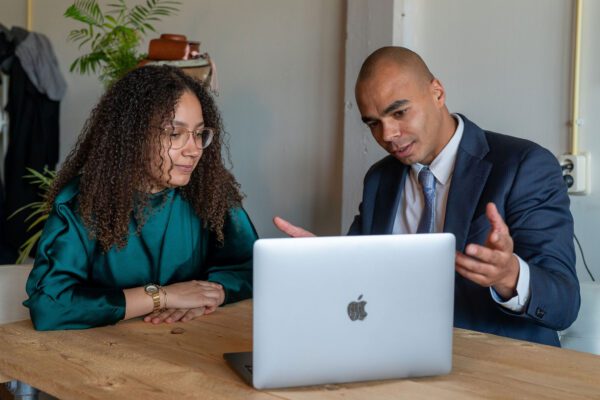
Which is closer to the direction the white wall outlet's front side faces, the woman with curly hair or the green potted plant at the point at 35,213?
the woman with curly hair

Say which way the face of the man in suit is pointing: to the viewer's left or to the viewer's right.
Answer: to the viewer's left

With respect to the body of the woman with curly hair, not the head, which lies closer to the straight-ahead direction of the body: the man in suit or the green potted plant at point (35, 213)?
the man in suit

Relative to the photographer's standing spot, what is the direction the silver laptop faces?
facing away from the viewer and to the left of the viewer

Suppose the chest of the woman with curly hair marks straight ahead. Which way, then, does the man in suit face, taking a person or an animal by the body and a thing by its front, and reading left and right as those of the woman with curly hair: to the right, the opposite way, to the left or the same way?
to the right

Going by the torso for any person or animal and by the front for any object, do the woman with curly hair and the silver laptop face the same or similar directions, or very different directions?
very different directions

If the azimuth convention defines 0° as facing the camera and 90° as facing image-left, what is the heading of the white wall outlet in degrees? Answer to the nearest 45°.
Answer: approximately 45°

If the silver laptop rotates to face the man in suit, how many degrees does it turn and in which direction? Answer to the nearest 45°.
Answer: approximately 45° to its right

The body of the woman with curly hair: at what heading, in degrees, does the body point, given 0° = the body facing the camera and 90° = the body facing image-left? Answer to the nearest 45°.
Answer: approximately 315°

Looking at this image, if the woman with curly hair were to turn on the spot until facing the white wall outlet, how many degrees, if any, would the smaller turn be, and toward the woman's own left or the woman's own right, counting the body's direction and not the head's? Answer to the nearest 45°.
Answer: approximately 45° to the woman's own left

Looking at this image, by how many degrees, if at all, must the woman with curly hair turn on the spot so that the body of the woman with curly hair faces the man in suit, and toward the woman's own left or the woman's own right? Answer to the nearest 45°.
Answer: approximately 45° to the woman's own left
